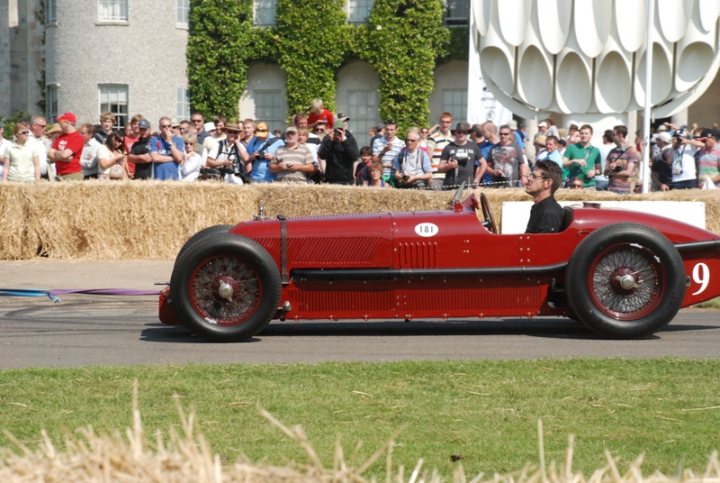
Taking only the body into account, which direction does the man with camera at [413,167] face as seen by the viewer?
toward the camera

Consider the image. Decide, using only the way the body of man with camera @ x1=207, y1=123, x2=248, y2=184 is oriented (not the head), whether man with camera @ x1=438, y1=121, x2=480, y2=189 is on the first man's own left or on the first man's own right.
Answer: on the first man's own left

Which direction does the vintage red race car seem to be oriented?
to the viewer's left

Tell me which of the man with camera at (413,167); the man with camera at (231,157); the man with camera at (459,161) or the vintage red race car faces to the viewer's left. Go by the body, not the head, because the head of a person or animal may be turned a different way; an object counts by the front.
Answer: the vintage red race car

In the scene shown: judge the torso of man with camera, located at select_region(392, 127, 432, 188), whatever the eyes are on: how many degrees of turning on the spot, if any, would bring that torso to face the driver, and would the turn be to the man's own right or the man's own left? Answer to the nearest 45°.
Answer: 0° — they already face them

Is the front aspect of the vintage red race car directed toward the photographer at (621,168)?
no

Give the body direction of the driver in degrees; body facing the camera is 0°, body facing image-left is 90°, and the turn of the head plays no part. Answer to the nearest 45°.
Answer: approximately 90°

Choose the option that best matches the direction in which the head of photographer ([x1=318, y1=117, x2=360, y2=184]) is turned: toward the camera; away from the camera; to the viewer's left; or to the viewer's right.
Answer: toward the camera

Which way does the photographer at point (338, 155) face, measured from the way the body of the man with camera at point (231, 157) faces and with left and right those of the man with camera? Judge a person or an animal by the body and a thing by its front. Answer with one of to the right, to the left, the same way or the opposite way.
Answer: the same way

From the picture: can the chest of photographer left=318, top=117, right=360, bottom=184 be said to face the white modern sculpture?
no

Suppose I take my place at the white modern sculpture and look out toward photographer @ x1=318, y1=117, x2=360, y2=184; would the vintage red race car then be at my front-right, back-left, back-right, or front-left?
front-left

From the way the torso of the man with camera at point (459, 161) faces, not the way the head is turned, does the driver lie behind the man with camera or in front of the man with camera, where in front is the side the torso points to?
in front

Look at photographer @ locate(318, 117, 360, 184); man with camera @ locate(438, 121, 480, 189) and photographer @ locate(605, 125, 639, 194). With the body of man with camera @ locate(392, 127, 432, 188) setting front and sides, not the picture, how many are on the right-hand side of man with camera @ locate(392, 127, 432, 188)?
1

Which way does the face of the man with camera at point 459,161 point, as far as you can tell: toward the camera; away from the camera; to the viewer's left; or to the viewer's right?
toward the camera

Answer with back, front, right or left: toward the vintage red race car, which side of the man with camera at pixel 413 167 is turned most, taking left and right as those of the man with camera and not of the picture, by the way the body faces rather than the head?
front

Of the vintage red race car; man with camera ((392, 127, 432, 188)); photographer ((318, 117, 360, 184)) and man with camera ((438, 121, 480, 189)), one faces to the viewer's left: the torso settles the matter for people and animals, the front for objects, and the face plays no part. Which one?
the vintage red race car

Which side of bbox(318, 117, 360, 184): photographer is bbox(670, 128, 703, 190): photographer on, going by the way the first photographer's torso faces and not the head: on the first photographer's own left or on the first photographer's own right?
on the first photographer's own left
